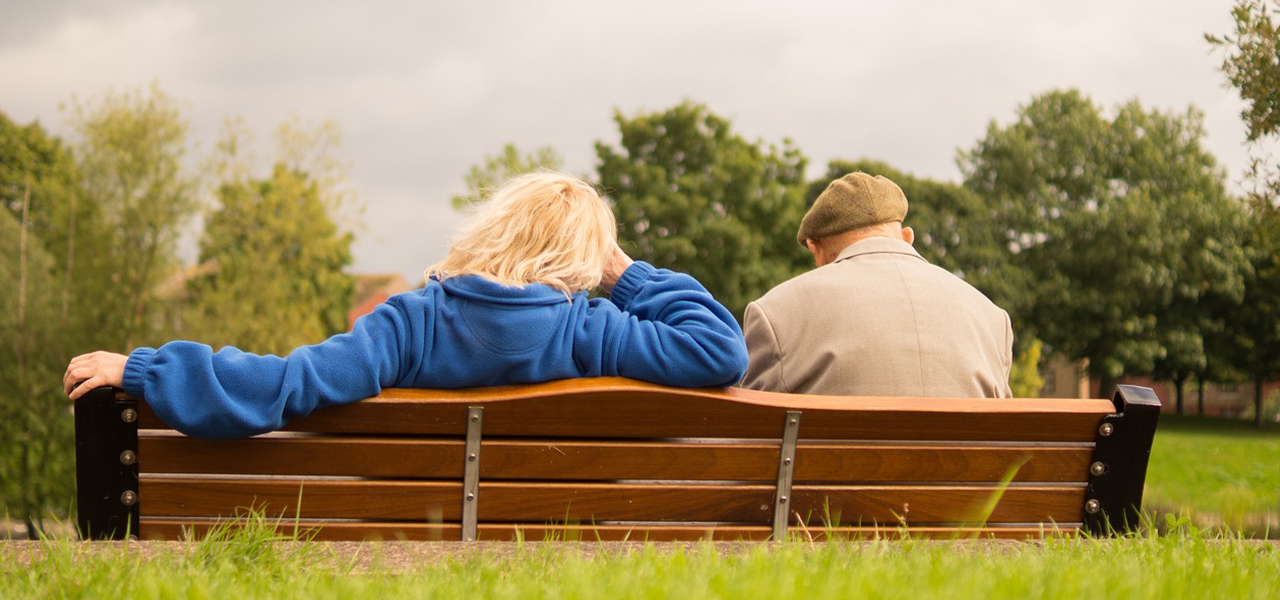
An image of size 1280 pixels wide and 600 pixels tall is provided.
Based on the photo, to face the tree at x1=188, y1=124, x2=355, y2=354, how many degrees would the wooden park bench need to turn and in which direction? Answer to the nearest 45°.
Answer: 0° — it already faces it

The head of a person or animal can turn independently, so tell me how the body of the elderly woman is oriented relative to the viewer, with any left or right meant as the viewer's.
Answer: facing away from the viewer

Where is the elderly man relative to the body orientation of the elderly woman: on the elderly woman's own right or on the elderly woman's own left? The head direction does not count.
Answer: on the elderly woman's own right

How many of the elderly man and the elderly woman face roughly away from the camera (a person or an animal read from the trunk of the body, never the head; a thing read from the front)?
2

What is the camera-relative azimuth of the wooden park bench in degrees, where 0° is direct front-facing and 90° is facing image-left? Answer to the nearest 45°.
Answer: approximately 180°

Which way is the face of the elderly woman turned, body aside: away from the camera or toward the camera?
away from the camera

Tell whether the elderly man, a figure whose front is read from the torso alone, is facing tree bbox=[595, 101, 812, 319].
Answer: yes

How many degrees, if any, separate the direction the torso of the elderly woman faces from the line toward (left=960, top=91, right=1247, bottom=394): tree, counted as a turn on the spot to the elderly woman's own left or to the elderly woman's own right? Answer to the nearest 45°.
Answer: approximately 45° to the elderly woman's own right

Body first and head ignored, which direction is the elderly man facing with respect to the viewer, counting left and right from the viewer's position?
facing away from the viewer

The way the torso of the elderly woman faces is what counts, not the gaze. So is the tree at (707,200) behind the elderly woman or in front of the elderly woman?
in front
